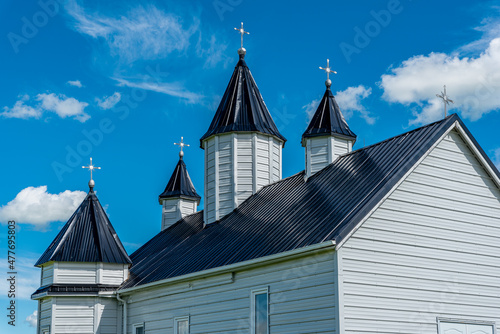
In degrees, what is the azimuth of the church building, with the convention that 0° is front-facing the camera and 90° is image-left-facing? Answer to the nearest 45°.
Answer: approximately 315°
